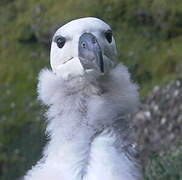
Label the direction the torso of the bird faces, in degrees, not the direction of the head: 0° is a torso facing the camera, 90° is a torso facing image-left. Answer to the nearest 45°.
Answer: approximately 0°
